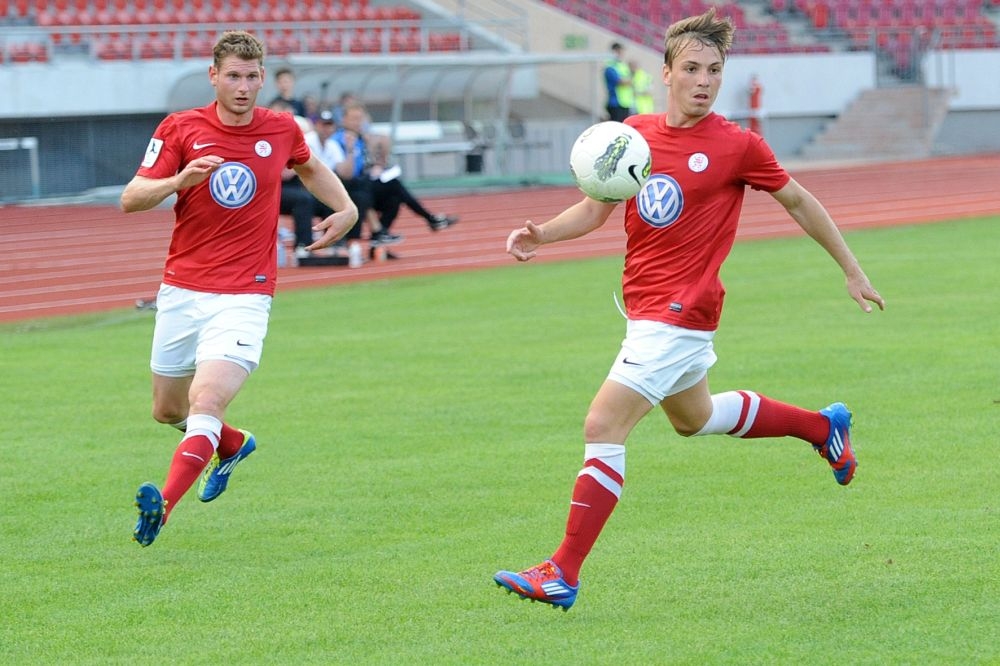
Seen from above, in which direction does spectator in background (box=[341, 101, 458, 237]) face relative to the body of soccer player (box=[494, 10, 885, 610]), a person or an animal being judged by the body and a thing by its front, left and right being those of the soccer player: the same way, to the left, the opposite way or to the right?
to the left

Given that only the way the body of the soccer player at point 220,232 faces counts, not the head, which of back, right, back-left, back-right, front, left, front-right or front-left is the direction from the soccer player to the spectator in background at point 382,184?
back

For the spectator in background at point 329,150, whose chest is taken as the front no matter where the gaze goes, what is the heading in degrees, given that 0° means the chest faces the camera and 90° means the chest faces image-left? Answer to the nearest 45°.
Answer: approximately 315°

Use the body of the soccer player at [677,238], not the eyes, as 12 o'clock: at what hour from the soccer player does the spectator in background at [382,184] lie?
The spectator in background is roughly at 4 o'clock from the soccer player.

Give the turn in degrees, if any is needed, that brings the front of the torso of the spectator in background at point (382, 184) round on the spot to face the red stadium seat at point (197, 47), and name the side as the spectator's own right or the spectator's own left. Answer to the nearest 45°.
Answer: approximately 135° to the spectator's own left

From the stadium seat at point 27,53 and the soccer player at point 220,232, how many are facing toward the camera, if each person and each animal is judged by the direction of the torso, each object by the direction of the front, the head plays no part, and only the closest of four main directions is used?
2

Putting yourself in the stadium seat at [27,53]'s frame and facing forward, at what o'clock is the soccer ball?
The soccer ball is roughly at 12 o'clock from the stadium seat.

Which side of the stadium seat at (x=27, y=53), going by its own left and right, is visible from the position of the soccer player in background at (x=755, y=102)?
left
